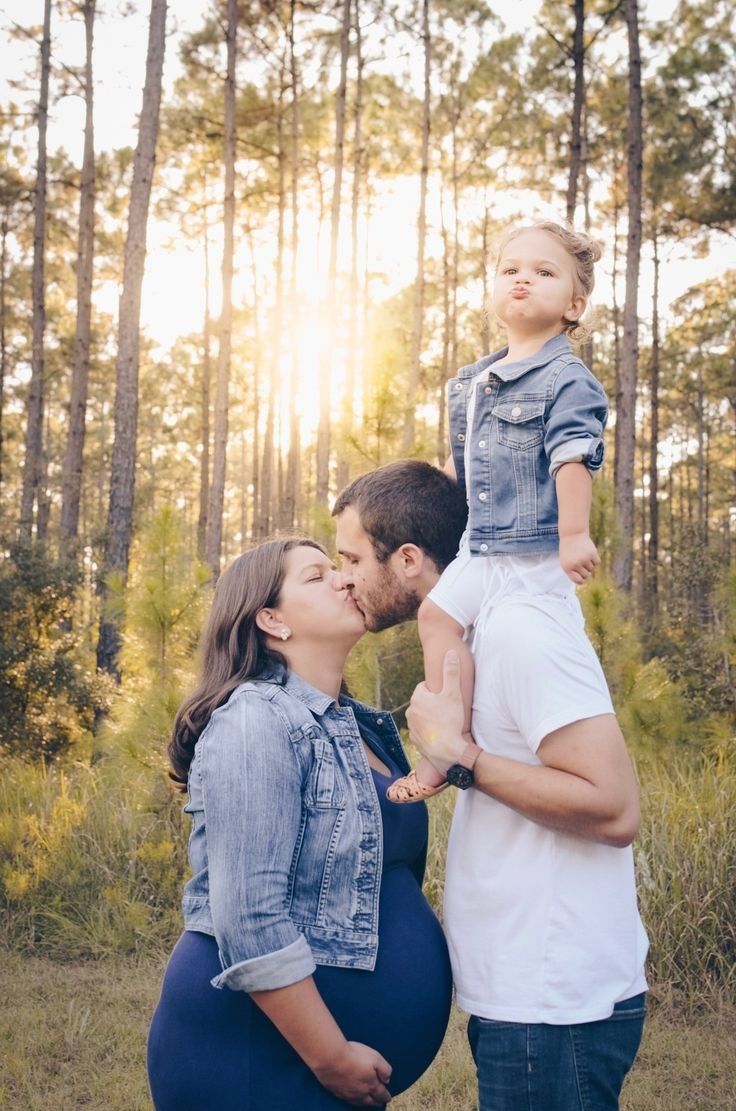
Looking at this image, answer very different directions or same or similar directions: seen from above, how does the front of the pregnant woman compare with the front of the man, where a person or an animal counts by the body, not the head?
very different directions

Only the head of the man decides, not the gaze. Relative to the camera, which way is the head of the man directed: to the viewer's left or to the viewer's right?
to the viewer's left

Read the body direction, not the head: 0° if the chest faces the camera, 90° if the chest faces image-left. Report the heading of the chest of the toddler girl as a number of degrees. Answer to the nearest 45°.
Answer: approximately 45°

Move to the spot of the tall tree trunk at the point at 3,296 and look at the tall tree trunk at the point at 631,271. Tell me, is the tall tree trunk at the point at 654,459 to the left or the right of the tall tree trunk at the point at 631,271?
left

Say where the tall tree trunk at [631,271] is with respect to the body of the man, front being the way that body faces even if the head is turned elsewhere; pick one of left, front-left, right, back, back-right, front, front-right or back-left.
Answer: right

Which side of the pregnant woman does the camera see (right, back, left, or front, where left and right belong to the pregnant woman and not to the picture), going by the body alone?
right

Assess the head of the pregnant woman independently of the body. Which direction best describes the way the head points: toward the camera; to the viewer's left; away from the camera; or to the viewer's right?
to the viewer's right

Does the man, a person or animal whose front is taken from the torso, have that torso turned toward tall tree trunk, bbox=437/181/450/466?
no

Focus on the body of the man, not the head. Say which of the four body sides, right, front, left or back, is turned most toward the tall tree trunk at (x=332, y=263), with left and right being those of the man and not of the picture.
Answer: right

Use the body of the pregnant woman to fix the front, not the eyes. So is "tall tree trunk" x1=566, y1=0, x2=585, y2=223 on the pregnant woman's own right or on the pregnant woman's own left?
on the pregnant woman's own left

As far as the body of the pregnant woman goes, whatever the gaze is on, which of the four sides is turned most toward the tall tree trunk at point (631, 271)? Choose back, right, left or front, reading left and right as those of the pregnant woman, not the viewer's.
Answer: left

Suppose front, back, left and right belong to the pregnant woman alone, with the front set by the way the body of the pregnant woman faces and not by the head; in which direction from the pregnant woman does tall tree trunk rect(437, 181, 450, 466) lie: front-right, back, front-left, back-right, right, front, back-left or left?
left

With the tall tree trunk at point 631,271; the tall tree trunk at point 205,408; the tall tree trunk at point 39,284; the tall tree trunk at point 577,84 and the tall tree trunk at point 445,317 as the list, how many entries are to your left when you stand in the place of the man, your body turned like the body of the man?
0

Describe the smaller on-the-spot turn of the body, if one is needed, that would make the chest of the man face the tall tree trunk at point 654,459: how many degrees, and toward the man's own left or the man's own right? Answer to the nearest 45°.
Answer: approximately 90° to the man's own right

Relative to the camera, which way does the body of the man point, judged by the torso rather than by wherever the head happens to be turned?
to the viewer's left
